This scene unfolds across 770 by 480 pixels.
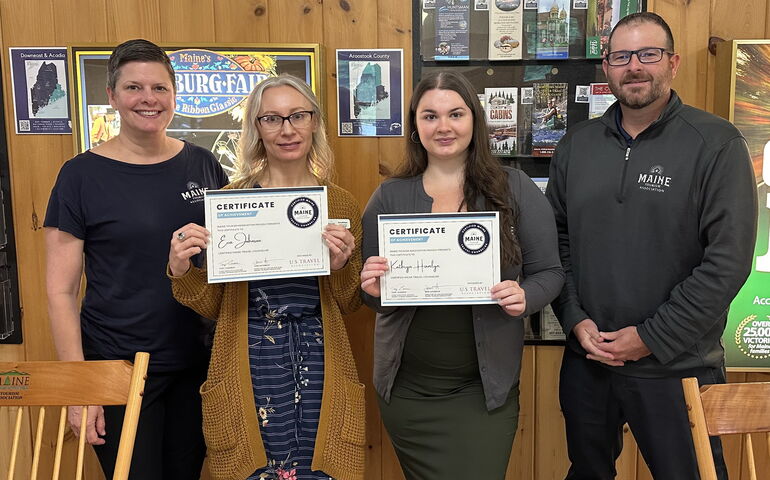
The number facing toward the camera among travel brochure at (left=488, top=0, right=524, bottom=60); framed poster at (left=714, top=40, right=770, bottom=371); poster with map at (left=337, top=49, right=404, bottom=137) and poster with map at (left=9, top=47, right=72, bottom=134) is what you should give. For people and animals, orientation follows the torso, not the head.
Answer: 4

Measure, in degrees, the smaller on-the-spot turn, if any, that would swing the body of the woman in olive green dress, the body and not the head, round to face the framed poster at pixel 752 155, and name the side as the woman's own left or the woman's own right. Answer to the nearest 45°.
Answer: approximately 135° to the woman's own left

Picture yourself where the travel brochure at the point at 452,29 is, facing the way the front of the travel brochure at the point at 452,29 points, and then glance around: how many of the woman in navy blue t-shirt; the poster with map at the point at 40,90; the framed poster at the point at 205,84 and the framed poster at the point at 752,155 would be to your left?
1

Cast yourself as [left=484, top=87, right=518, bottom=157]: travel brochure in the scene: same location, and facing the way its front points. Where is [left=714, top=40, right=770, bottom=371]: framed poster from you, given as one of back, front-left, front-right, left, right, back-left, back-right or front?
left

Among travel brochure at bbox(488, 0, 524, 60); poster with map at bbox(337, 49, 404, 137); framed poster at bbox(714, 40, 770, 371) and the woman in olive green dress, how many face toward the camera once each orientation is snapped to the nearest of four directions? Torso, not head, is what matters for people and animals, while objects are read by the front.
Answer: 4

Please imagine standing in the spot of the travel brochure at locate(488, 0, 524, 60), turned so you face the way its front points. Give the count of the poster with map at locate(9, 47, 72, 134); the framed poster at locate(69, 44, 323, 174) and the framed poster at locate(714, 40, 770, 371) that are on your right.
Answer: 2

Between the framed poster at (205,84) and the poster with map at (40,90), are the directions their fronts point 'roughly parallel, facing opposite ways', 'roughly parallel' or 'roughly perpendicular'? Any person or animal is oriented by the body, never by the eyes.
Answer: roughly parallel

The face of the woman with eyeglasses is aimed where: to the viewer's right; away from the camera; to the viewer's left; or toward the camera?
toward the camera

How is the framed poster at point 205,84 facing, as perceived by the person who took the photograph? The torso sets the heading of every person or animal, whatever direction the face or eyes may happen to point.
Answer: facing the viewer

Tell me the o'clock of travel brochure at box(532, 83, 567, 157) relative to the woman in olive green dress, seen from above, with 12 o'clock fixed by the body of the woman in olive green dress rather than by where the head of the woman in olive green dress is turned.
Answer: The travel brochure is roughly at 7 o'clock from the woman in olive green dress.

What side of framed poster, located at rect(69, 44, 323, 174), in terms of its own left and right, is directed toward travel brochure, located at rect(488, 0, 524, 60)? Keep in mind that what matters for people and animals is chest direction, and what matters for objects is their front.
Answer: left

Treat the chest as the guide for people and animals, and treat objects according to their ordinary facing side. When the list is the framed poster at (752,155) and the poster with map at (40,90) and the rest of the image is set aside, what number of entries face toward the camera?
2

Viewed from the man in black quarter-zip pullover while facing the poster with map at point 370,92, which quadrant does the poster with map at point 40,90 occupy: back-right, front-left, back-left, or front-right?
front-left

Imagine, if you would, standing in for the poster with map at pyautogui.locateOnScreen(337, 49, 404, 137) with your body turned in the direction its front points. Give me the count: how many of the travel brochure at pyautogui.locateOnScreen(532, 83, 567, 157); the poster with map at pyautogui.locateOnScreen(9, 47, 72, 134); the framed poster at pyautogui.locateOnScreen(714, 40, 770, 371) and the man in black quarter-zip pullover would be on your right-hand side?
1

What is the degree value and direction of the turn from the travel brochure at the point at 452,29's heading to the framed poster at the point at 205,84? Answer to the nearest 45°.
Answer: approximately 90° to its right

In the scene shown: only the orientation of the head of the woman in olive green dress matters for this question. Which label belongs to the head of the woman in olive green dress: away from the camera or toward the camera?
toward the camera

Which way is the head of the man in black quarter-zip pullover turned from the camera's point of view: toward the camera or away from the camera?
toward the camera

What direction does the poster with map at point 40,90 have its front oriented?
toward the camera
